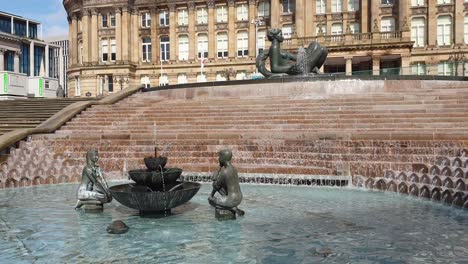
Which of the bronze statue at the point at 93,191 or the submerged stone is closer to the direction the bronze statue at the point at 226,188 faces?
the bronze statue

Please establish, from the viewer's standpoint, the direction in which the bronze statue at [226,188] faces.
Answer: facing away from the viewer and to the left of the viewer

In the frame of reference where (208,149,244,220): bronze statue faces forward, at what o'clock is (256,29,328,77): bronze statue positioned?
(256,29,328,77): bronze statue is roughly at 2 o'clock from (208,149,244,220): bronze statue.

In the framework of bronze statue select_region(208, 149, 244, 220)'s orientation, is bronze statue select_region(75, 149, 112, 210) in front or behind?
in front

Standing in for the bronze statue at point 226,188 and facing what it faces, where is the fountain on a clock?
The fountain is roughly at 11 o'clock from the bronze statue.
